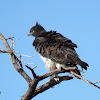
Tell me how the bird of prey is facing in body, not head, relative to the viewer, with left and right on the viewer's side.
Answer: facing to the left of the viewer
